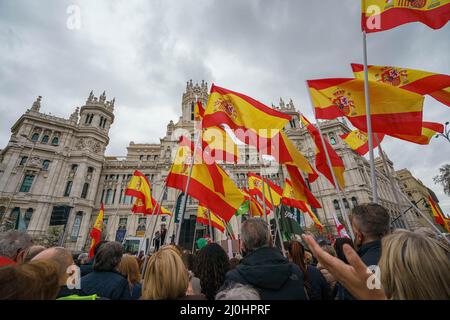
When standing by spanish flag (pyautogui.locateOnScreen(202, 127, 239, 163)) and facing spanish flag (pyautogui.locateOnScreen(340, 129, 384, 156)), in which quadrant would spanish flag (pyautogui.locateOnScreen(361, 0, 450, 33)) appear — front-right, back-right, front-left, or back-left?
front-right

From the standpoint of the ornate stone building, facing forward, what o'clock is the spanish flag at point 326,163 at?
The spanish flag is roughly at 12 o'clock from the ornate stone building.

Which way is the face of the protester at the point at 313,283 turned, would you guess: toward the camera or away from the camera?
away from the camera

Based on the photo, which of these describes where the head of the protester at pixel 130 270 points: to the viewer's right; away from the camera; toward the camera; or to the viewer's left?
away from the camera

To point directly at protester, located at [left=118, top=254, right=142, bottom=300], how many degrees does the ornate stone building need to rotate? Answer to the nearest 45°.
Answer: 0° — it already faces them

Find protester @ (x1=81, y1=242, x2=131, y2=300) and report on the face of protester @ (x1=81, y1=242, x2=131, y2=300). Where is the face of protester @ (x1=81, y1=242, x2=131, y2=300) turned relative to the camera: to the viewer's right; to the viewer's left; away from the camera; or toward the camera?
away from the camera

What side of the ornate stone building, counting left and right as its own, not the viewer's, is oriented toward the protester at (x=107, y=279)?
front

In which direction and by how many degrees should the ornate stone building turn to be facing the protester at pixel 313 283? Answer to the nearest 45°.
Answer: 0° — it already faces them

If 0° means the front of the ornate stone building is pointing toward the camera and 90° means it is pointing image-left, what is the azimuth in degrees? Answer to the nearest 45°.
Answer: approximately 315°

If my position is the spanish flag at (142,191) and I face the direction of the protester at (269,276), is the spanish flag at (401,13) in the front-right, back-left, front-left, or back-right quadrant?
front-left

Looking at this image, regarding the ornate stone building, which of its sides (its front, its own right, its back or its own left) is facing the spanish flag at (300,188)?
front

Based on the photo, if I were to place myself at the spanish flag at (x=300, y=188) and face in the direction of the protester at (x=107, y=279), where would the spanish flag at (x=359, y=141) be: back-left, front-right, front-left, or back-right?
back-left

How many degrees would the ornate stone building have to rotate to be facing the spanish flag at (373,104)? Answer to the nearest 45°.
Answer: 0° — it already faces it
